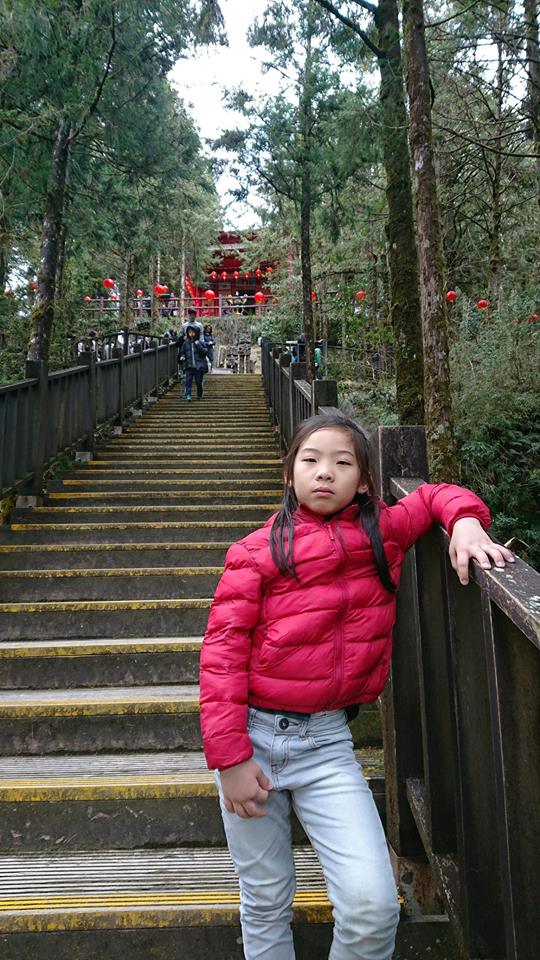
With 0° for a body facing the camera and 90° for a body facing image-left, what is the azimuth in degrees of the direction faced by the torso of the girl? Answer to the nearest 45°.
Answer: approximately 0°

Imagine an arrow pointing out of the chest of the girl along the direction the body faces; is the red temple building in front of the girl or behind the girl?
behind

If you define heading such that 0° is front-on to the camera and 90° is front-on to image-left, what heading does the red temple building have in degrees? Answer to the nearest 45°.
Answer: approximately 0°

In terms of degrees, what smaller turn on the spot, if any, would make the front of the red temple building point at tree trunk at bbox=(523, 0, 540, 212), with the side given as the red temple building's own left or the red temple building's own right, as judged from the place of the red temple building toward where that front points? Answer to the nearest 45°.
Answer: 0° — it already faces it

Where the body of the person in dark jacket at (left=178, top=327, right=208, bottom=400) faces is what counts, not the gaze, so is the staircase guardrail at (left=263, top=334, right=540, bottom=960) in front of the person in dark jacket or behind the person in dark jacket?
in front

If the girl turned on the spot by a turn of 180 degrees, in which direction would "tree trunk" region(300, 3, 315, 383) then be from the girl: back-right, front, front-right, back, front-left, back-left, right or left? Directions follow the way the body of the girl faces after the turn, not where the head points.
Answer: front

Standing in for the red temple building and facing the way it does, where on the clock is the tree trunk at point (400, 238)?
The tree trunk is roughly at 12 o'clock from the red temple building.
